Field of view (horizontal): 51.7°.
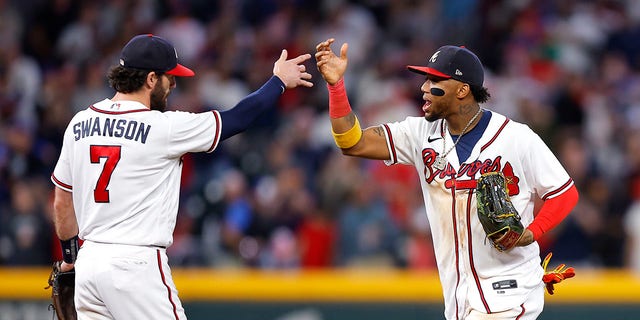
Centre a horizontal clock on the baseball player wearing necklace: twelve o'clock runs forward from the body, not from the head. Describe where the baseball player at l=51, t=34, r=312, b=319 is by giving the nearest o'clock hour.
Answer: The baseball player is roughly at 1 o'clock from the baseball player wearing necklace.

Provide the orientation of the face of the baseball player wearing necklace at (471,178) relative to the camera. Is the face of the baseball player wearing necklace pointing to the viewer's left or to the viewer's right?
to the viewer's left

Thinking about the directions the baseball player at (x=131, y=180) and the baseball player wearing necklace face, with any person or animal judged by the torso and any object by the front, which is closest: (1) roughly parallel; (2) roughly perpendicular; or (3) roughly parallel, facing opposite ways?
roughly parallel, facing opposite ways

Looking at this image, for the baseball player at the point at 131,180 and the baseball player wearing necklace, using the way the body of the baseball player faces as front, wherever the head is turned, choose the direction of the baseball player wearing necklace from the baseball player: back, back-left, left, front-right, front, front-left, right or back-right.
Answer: front-right

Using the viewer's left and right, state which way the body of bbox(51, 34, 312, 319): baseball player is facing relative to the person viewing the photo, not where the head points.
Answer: facing away from the viewer and to the right of the viewer
